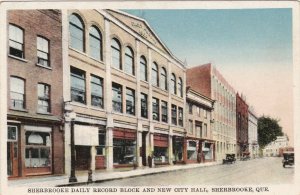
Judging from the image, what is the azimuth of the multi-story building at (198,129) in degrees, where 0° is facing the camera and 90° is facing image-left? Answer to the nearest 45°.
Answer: approximately 315°

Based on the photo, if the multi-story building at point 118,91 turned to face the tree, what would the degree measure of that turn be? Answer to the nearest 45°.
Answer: approximately 45° to its left

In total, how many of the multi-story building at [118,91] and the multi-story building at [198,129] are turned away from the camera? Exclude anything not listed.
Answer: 0
